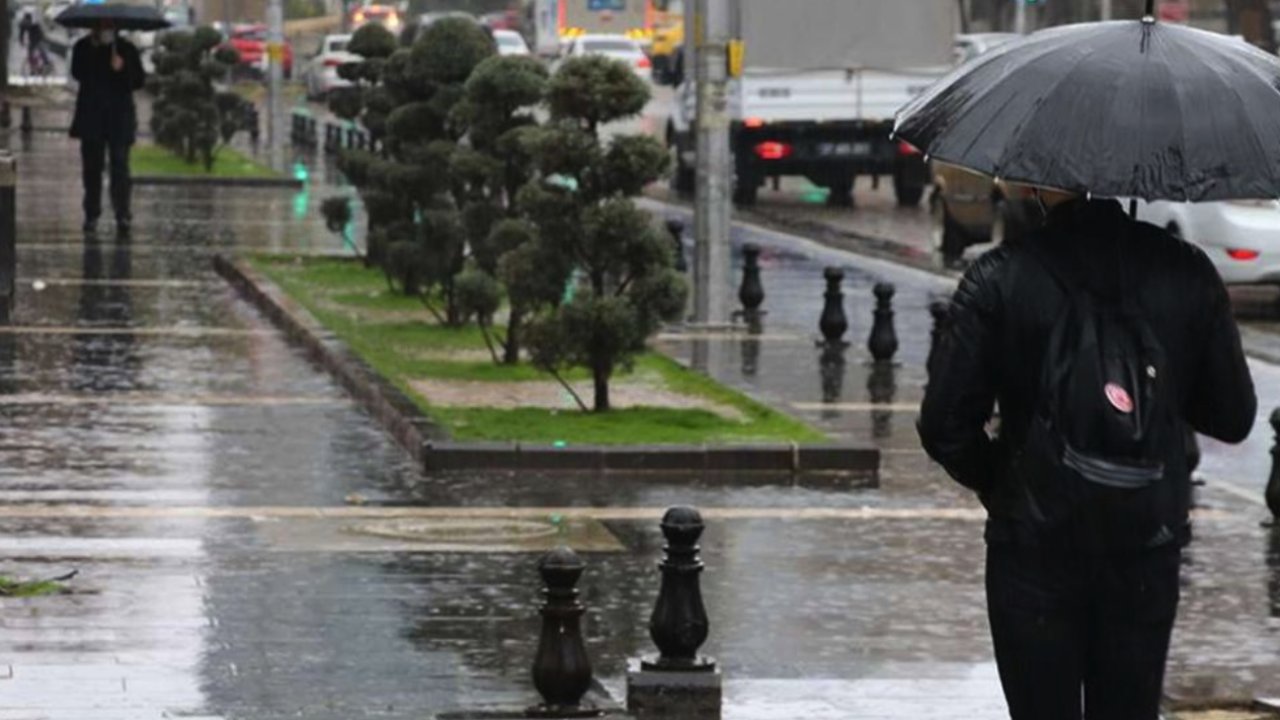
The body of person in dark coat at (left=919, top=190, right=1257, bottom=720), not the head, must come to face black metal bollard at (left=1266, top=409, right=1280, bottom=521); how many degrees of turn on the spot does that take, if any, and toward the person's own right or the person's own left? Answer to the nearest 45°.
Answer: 0° — they already face it

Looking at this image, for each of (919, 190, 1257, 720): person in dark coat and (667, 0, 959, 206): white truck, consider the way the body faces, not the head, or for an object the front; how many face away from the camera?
2

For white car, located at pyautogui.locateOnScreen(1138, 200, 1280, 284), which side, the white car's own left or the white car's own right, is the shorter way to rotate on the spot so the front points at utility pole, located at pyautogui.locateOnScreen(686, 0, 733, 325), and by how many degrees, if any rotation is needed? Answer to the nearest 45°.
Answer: approximately 90° to the white car's own left

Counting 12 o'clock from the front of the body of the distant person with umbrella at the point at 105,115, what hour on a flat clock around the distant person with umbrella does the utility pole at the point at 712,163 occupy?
The utility pole is roughly at 11 o'clock from the distant person with umbrella.

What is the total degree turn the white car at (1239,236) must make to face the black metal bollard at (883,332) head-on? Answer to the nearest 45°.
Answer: approximately 90° to its left

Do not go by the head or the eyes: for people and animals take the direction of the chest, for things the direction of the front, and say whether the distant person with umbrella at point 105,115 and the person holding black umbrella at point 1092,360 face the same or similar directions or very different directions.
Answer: very different directions

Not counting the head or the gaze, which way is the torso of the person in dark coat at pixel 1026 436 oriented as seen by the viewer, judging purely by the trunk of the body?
away from the camera

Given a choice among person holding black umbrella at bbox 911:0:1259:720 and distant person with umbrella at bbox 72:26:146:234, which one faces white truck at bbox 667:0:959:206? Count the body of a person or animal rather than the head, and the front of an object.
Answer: the person holding black umbrella

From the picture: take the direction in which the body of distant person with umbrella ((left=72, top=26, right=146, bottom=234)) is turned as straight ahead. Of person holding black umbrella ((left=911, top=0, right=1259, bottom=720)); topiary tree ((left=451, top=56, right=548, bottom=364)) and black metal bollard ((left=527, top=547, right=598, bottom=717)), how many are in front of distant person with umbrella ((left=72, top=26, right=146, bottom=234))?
3

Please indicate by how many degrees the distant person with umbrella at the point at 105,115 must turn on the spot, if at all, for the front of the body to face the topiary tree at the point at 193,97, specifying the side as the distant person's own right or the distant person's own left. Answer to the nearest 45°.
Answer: approximately 180°

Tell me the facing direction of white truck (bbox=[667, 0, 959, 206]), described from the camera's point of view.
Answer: facing away from the viewer
